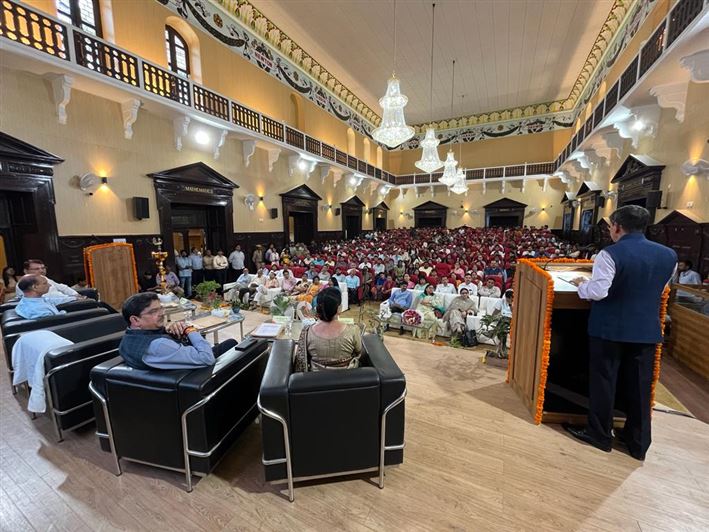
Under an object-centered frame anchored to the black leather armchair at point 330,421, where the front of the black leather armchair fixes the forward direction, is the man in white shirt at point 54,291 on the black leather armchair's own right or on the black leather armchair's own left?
on the black leather armchair's own left

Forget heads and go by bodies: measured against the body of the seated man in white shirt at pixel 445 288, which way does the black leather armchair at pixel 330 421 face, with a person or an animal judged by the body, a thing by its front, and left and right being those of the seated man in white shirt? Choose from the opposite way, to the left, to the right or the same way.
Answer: the opposite way

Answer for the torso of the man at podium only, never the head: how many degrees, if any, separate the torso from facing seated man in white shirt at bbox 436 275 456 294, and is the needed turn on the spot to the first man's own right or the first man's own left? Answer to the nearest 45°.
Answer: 0° — they already face them

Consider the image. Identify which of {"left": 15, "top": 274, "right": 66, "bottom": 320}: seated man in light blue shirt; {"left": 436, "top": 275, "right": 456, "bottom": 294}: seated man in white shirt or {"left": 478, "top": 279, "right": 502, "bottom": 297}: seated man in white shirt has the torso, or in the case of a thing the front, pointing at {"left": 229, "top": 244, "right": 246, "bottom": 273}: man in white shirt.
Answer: {"left": 15, "top": 274, "right": 66, "bottom": 320}: seated man in light blue shirt

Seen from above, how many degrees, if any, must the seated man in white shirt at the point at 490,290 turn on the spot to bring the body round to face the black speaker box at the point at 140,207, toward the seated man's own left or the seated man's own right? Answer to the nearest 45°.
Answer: approximately 90° to the seated man's own right

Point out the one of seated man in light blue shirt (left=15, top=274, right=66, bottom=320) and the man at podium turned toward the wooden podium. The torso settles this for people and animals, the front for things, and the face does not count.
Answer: the man at podium

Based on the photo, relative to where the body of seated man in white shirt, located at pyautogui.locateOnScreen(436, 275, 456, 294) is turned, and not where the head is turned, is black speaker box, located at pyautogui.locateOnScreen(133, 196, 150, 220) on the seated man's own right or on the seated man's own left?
on the seated man's own right
